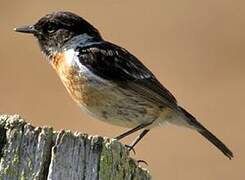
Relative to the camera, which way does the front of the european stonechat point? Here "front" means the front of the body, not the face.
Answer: to the viewer's left
